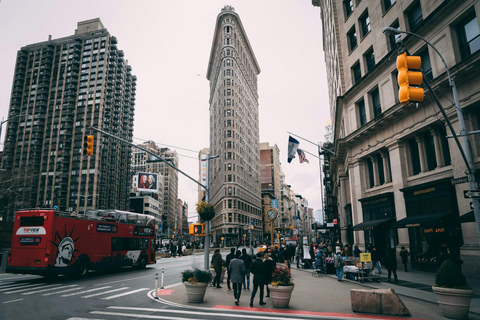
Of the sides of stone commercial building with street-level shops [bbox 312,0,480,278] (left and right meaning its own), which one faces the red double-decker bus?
front

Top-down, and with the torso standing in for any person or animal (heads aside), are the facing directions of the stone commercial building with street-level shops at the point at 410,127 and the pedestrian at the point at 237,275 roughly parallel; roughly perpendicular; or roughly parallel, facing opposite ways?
roughly perpendicular

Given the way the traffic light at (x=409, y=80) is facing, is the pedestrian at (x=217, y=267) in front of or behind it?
behind

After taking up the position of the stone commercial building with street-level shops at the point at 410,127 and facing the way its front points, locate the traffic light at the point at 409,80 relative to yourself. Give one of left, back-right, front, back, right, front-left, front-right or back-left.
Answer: front-left
